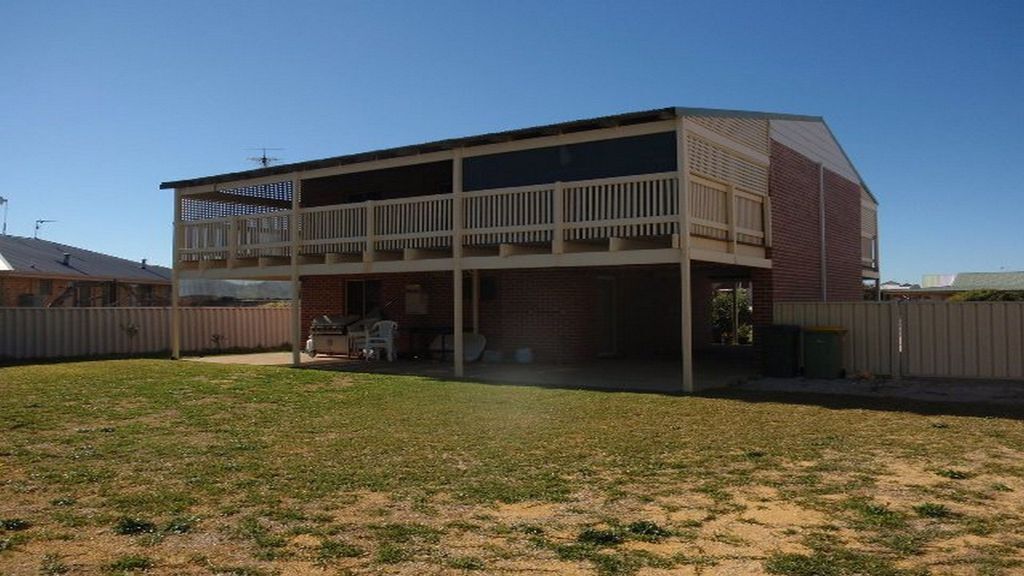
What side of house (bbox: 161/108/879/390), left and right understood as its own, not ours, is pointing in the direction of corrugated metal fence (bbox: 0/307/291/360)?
right

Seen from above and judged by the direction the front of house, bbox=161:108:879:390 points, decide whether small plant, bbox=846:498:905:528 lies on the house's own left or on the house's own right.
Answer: on the house's own left

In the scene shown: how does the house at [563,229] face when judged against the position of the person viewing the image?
facing the viewer and to the left of the viewer

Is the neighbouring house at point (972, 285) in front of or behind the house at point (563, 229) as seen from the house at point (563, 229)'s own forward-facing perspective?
behind

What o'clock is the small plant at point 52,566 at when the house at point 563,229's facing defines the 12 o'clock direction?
The small plant is roughly at 11 o'clock from the house.

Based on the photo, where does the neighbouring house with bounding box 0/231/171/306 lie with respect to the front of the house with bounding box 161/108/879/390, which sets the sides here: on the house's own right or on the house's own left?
on the house's own right

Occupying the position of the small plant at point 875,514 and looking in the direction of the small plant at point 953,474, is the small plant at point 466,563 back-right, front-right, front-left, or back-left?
back-left

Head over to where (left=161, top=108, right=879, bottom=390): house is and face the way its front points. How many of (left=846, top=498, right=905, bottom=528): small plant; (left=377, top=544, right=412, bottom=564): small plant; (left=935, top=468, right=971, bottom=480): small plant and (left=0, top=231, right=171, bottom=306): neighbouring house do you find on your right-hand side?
1

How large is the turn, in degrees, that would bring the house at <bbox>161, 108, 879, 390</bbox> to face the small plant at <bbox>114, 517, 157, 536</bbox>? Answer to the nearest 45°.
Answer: approximately 45° to its left

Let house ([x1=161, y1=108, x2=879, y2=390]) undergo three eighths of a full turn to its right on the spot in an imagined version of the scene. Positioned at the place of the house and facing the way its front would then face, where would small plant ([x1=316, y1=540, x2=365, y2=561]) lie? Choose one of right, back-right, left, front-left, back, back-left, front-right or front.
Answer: back

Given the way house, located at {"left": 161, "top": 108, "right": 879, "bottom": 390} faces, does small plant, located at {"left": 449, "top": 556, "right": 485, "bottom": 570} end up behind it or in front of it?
in front

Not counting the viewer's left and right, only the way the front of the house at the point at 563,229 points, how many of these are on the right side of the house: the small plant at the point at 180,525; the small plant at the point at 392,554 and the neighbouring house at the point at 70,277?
1

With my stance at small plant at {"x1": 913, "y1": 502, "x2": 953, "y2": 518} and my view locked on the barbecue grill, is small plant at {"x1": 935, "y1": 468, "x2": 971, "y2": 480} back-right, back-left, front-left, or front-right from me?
front-right

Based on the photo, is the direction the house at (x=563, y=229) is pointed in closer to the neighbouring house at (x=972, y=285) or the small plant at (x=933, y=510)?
the small plant

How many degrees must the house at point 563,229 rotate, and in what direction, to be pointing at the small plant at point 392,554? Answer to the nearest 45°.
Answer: approximately 45° to its left

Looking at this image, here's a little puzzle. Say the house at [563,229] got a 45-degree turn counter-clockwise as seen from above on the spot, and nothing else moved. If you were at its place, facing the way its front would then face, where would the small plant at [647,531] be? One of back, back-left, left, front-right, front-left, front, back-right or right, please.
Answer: front

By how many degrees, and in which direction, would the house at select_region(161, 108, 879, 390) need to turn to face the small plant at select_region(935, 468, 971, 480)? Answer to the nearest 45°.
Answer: approximately 45° to its left

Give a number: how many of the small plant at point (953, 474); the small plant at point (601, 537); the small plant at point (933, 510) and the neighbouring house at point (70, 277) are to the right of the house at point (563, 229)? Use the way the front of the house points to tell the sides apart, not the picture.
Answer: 1
